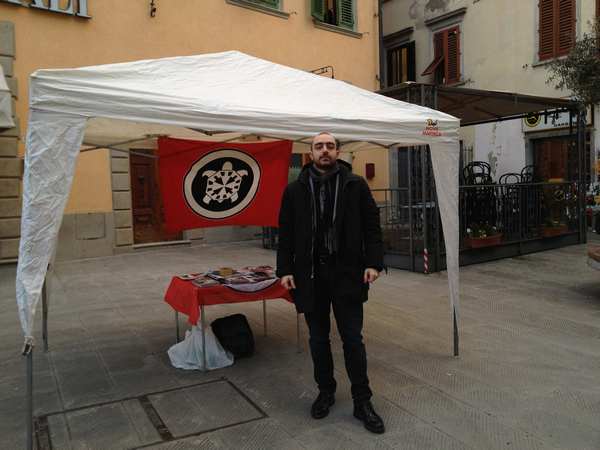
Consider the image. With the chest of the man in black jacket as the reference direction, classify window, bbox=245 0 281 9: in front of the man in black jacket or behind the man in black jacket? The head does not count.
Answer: behind

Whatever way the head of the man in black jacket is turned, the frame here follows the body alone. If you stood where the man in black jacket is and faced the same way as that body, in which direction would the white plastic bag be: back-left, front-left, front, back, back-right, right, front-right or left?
back-right

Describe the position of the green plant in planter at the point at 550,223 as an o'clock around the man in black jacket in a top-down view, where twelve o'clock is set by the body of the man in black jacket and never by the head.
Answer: The green plant in planter is roughly at 7 o'clock from the man in black jacket.

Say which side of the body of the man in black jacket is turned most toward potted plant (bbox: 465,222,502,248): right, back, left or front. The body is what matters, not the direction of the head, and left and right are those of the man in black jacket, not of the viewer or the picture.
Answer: back

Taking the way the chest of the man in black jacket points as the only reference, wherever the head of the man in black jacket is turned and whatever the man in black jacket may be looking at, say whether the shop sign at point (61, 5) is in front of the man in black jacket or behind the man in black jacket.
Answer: behind

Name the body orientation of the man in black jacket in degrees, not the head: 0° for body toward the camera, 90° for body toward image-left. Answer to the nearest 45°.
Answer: approximately 0°
